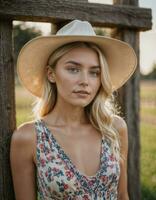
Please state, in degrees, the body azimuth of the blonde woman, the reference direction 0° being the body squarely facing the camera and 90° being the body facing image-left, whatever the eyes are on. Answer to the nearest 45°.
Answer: approximately 315°
